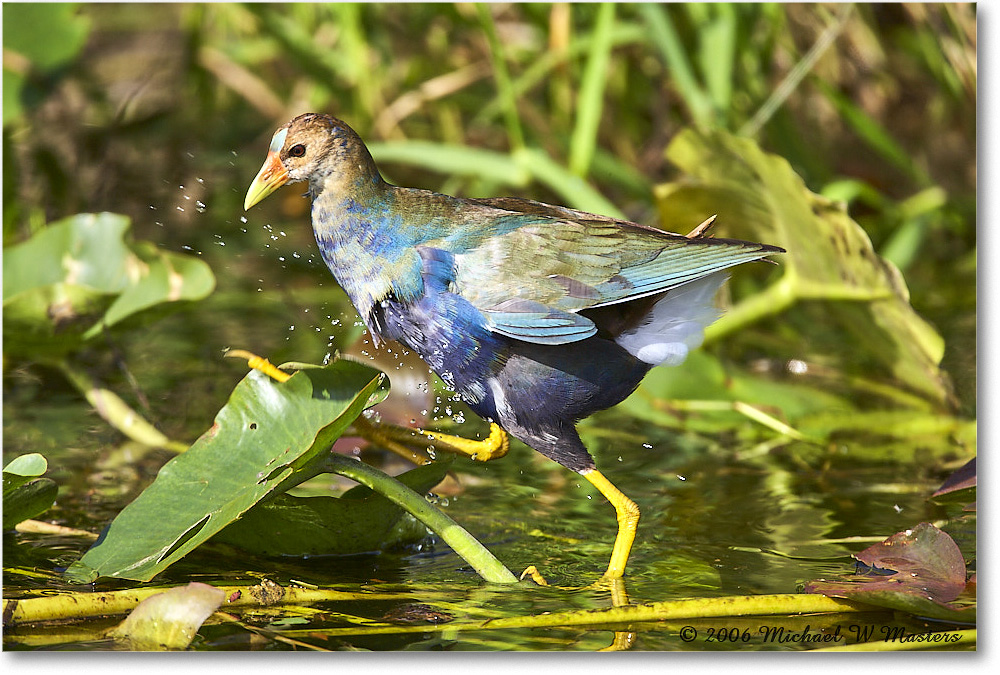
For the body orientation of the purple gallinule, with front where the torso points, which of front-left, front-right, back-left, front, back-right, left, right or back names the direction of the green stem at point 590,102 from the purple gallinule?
right

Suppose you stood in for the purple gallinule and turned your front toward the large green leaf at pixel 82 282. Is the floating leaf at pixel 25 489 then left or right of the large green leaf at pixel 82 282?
left

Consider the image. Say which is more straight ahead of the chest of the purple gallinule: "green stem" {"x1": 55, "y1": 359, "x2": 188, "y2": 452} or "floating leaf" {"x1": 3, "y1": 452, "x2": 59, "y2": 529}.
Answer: the floating leaf

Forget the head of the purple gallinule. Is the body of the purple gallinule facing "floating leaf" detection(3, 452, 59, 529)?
yes

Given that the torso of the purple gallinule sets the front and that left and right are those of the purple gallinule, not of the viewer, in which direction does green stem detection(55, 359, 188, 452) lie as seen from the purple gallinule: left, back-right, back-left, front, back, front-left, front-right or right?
front-right

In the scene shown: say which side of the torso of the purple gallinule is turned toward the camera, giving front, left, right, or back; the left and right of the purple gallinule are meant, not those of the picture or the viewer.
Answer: left

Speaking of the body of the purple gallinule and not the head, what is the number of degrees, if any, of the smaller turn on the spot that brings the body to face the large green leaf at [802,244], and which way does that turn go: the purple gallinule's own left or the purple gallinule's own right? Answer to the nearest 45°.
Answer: approximately 135° to the purple gallinule's own right
